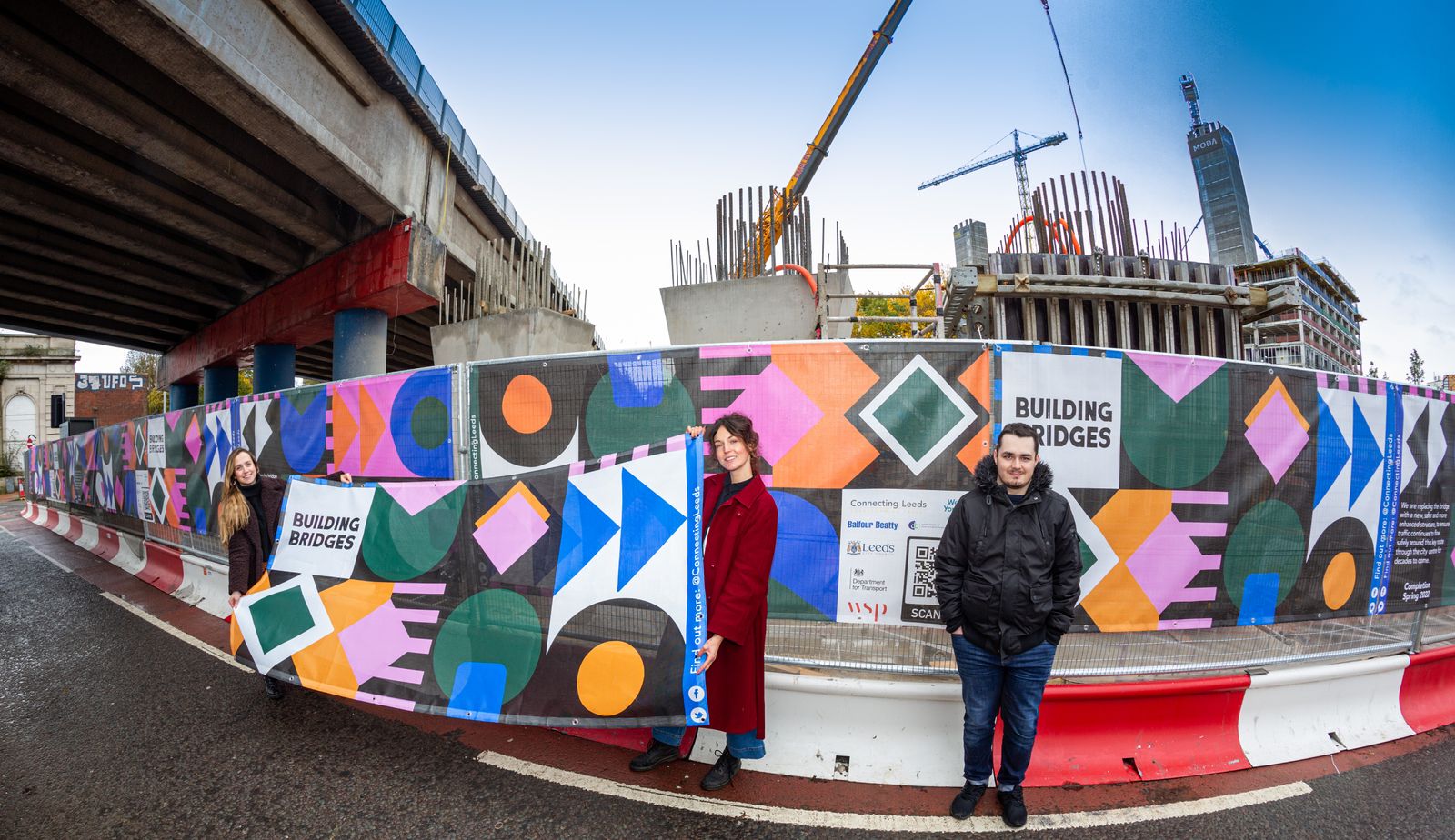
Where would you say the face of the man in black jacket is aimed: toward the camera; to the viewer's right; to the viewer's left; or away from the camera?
toward the camera

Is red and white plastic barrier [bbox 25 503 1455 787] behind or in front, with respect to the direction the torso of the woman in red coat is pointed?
behind

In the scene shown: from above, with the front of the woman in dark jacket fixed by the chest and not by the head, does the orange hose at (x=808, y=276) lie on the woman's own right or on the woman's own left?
on the woman's own left

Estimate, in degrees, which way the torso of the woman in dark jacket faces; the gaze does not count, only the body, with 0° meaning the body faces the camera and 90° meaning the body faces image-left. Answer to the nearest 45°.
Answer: approximately 315°

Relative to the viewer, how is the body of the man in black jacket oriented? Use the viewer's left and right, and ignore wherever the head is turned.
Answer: facing the viewer

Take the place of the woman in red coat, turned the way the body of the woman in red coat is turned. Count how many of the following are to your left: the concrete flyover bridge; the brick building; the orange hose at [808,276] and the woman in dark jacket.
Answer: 0

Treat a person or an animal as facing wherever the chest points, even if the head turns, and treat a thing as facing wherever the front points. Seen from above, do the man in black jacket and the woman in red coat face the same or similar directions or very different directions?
same or similar directions

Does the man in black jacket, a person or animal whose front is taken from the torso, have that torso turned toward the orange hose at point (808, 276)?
no

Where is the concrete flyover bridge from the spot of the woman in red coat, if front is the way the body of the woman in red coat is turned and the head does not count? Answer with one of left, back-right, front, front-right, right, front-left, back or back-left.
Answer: right

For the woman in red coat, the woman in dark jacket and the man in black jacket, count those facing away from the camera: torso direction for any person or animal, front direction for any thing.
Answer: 0

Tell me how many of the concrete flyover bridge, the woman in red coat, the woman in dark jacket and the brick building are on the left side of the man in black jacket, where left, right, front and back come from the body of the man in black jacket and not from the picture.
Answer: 0

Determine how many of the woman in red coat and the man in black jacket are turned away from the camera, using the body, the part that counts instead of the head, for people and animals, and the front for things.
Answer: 0

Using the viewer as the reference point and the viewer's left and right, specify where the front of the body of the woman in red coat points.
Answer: facing the viewer and to the left of the viewer

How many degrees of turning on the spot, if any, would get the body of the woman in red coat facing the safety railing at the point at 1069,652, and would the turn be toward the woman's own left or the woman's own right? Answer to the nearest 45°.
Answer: approximately 135° to the woman's own left

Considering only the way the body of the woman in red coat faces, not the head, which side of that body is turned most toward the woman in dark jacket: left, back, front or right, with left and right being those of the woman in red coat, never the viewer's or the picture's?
right
